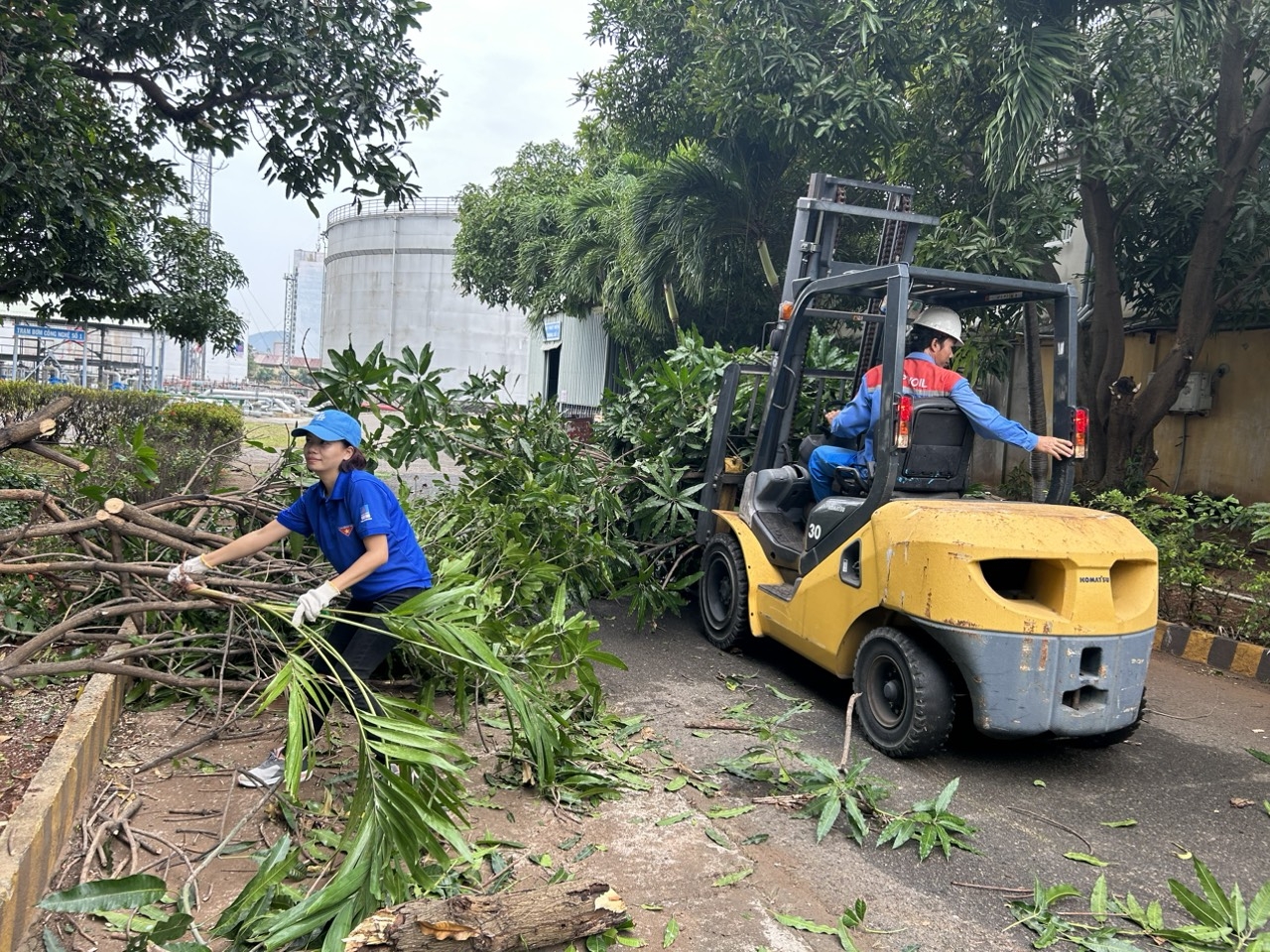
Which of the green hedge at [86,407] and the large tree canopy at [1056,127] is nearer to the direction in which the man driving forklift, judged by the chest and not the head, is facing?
the green hedge

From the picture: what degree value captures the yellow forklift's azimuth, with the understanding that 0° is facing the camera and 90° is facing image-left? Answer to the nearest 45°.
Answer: approximately 135°

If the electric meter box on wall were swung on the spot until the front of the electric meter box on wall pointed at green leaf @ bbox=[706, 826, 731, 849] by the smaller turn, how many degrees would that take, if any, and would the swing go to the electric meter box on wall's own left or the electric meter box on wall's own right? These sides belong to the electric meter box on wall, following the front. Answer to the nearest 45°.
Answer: approximately 45° to the electric meter box on wall's own left

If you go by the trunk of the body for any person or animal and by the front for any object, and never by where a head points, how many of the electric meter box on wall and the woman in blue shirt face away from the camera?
0

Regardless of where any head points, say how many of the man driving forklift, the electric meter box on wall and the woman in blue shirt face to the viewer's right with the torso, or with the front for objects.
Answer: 0

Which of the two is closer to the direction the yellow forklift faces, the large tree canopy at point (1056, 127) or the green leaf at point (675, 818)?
the large tree canopy

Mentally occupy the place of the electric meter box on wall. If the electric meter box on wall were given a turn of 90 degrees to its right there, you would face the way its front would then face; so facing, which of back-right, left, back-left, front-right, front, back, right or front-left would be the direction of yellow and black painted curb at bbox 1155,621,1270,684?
back-left

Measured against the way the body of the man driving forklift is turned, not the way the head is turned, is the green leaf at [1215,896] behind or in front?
behind

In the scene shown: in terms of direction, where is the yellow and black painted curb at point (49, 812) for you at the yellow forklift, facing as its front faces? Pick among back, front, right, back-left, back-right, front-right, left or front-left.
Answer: left

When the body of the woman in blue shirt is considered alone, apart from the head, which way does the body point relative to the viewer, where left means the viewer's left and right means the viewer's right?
facing the viewer and to the left of the viewer

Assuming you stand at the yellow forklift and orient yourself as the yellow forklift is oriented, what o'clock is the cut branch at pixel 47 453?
The cut branch is roughly at 10 o'clock from the yellow forklift.

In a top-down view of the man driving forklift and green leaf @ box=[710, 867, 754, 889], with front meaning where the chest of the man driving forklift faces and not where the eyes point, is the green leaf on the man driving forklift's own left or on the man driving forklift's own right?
on the man driving forklift's own left

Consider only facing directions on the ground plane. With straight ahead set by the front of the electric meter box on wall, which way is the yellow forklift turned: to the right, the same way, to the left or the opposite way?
to the right

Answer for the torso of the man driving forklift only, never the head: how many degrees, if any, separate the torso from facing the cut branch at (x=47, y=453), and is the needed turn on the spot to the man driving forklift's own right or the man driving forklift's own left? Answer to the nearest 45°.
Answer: approximately 90° to the man driving forklift's own left

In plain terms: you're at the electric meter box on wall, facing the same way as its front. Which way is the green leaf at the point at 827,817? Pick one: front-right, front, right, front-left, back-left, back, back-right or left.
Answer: front-left

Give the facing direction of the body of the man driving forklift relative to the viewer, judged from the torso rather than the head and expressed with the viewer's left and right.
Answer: facing away from the viewer and to the left of the viewer

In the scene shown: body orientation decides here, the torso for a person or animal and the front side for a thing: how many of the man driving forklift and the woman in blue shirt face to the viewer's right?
0
